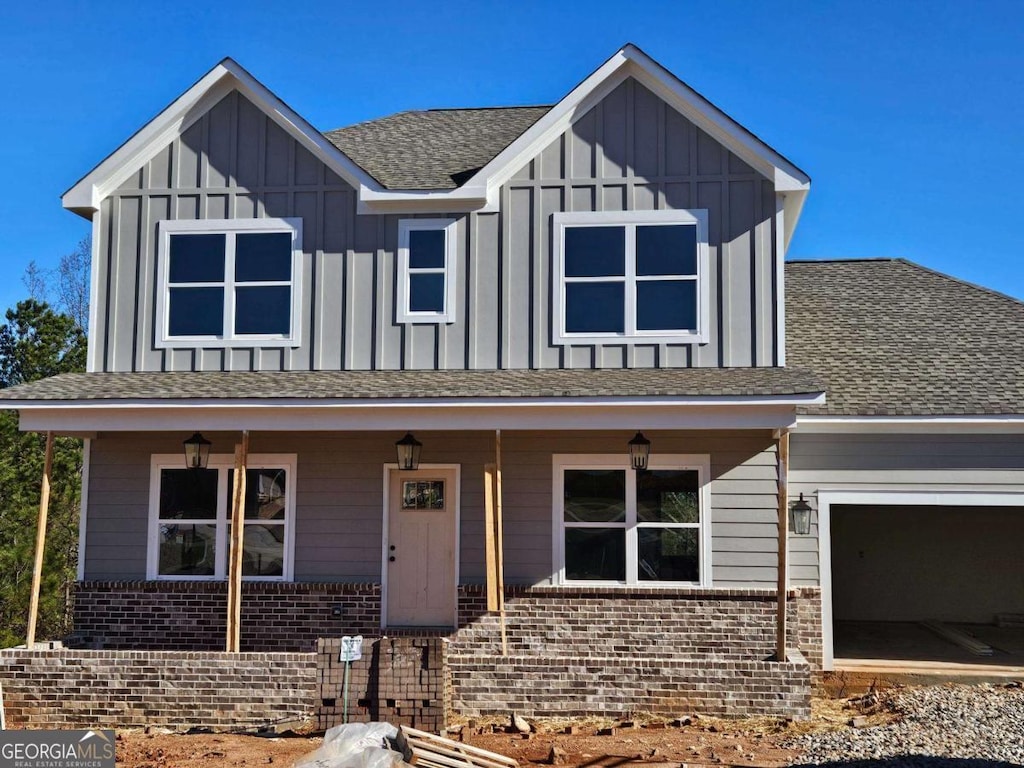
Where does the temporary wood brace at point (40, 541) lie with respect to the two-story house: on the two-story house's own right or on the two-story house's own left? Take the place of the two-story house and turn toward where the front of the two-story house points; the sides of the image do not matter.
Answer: on the two-story house's own right

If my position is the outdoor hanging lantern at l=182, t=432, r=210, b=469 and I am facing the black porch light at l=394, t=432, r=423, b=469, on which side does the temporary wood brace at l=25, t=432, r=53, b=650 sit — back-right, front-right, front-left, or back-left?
back-right

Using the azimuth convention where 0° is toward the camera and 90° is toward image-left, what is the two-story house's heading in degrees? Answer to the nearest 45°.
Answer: approximately 0°

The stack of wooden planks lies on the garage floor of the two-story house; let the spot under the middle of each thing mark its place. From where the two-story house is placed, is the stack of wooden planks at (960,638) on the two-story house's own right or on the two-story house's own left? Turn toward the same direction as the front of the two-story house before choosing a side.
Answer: on the two-story house's own left

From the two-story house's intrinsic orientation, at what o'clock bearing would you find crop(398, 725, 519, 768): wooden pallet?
The wooden pallet is roughly at 12 o'clock from the two-story house.

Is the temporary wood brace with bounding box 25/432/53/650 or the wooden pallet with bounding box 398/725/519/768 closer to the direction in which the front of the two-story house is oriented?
the wooden pallet
